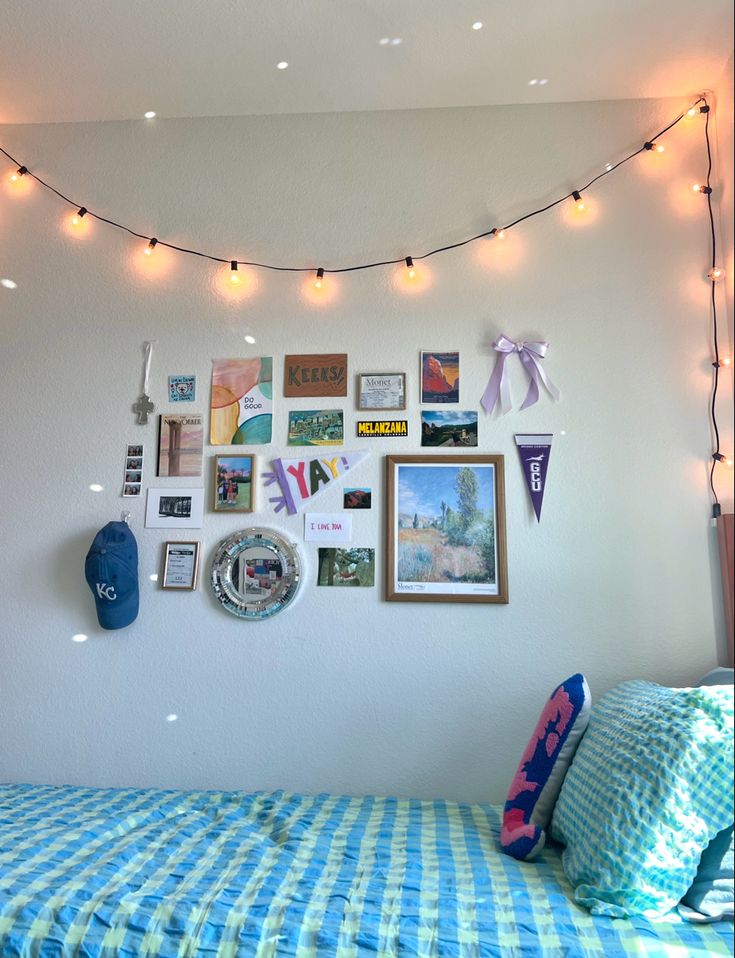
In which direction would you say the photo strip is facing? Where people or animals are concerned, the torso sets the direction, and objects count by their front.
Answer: toward the camera

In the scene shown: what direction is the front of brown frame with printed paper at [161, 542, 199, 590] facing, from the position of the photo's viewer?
facing the viewer

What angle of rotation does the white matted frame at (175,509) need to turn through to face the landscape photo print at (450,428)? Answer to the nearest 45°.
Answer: approximately 90° to its left

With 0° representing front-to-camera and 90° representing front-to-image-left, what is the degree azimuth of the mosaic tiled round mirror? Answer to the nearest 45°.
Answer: approximately 0°

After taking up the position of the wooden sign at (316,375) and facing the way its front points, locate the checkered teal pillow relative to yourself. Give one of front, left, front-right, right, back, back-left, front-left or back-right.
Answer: front-left

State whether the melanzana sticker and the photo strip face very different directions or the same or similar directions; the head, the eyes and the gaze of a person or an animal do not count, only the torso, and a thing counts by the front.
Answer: same or similar directions

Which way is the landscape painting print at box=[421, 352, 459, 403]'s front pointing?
toward the camera

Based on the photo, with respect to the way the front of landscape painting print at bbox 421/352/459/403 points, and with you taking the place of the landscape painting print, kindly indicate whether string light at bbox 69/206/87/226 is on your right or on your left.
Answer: on your right
